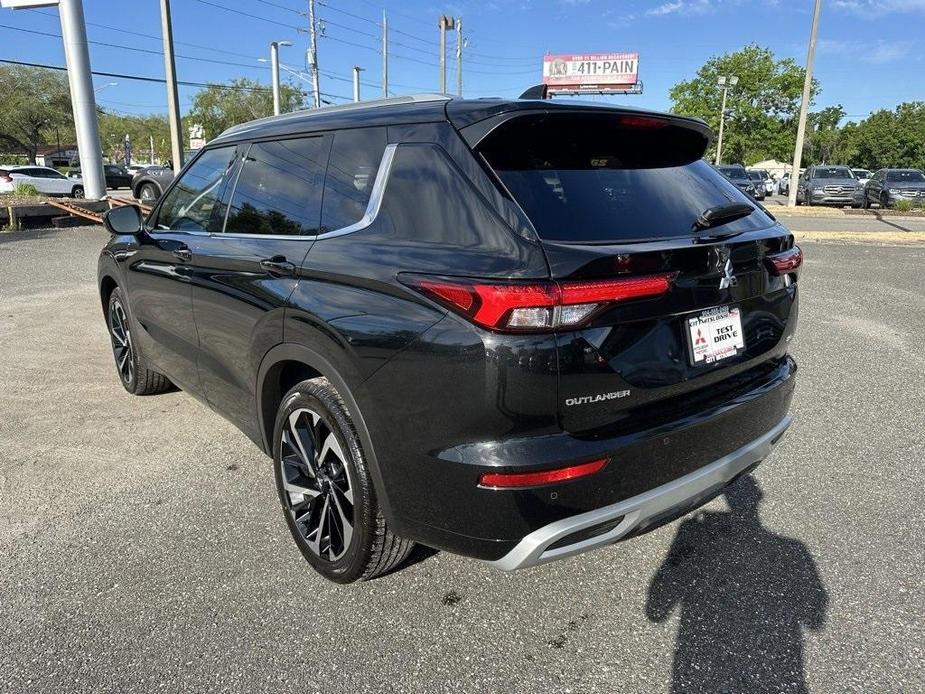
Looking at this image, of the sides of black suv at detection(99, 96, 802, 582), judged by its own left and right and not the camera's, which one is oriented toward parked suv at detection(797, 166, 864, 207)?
right

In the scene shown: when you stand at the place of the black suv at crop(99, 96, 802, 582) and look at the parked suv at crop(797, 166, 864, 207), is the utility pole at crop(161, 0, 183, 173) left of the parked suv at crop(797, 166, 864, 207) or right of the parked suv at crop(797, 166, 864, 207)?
left

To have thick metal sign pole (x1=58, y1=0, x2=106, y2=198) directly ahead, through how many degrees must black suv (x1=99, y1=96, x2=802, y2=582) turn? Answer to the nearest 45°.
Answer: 0° — it already faces it

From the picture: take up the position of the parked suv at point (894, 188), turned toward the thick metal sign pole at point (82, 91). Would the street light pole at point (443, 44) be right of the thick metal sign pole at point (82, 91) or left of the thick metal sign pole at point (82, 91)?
right

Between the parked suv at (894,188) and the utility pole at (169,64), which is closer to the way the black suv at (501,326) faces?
the utility pole

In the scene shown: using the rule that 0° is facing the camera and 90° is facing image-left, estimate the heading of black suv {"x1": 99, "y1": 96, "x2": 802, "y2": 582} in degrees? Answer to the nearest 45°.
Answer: approximately 135°

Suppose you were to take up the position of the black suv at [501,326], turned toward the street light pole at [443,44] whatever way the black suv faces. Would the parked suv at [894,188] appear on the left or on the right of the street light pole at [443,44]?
right

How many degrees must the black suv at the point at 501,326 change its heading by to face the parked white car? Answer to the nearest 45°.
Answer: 0° — it already faces it

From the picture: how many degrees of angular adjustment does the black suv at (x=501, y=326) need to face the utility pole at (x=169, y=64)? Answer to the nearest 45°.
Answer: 0° — it already faces it
